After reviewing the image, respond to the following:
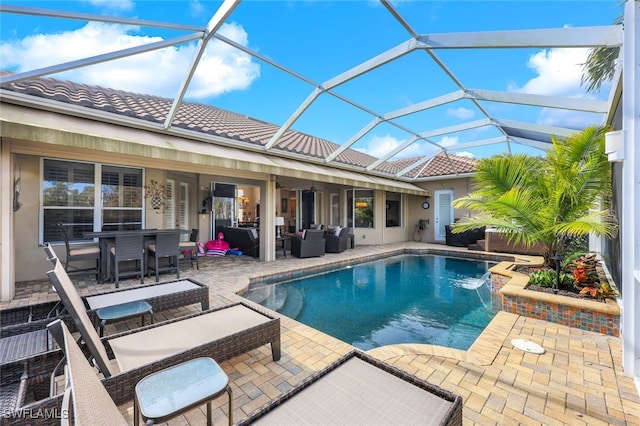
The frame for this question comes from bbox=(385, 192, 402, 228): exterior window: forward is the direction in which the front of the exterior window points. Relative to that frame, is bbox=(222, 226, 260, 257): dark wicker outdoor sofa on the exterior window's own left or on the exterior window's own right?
on the exterior window's own right

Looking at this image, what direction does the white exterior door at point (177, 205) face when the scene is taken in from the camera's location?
facing the viewer and to the right of the viewer

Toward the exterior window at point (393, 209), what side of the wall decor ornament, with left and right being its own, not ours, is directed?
left

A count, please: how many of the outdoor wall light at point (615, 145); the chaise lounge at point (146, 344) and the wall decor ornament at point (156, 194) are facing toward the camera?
1

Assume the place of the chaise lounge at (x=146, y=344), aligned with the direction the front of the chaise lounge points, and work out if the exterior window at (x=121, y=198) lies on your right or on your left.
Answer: on your left

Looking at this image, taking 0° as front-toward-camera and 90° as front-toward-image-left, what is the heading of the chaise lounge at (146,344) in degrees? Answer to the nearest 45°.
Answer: approximately 225°

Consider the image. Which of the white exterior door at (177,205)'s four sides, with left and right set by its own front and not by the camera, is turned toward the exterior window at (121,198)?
right
